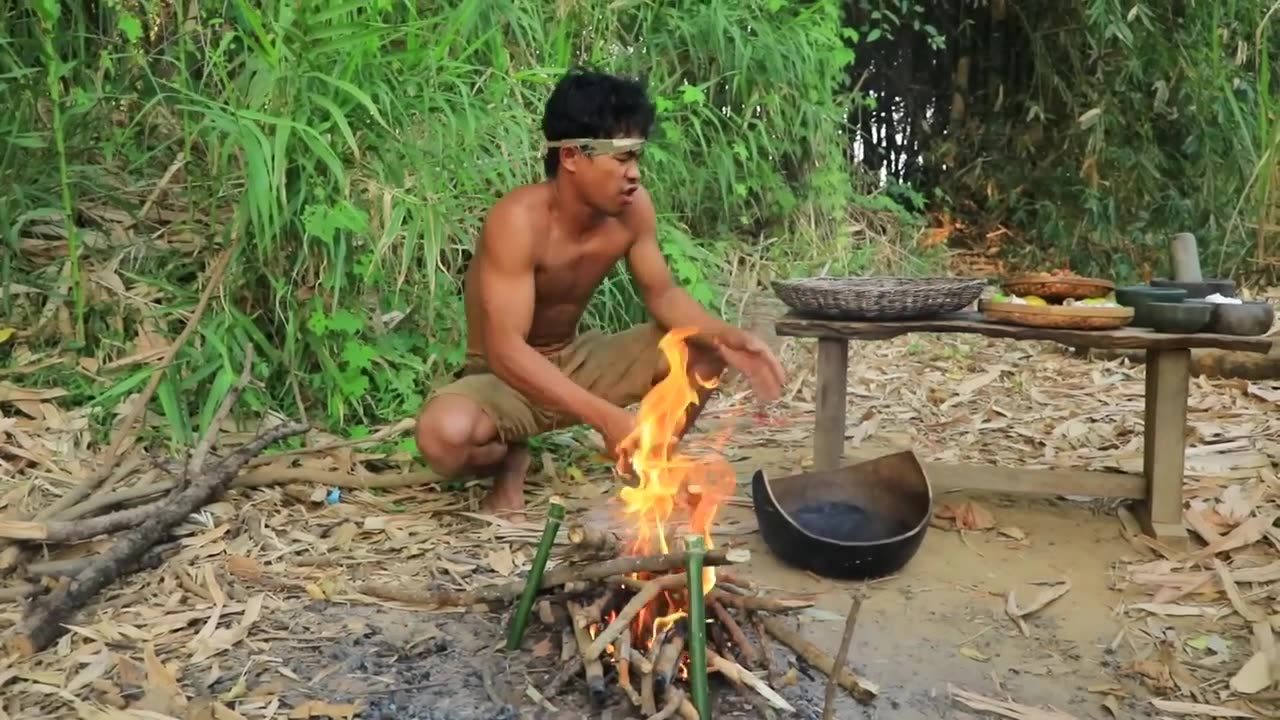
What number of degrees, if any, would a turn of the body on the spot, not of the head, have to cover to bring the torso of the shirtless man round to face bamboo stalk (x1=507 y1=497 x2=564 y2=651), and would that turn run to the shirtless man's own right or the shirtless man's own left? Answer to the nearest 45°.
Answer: approximately 45° to the shirtless man's own right

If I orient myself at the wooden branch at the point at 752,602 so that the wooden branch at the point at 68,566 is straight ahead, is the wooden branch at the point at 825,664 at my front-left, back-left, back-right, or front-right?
back-left

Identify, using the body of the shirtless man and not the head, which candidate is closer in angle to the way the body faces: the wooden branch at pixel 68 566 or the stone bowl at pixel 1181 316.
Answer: the stone bowl

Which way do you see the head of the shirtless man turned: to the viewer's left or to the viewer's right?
to the viewer's right

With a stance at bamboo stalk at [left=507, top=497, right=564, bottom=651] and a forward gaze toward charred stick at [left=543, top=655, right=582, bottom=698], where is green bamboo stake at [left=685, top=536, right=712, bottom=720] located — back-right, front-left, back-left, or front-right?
front-left

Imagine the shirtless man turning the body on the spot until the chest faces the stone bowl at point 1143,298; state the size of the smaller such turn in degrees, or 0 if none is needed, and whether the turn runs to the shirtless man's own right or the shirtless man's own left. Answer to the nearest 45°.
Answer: approximately 45° to the shirtless man's own left

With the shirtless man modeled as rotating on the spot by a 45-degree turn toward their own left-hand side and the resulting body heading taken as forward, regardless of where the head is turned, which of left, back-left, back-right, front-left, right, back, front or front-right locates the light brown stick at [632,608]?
right

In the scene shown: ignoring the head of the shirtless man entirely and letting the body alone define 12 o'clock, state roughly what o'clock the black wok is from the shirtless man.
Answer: The black wok is roughly at 11 o'clock from the shirtless man.

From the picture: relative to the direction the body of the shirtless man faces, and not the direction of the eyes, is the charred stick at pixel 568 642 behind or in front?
in front

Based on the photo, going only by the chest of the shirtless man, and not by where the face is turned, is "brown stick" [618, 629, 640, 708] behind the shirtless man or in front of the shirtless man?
in front

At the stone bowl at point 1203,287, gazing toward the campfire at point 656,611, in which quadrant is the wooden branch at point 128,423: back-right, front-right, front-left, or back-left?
front-right

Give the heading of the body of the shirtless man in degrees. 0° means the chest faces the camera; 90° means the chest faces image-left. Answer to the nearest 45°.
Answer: approximately 315°
